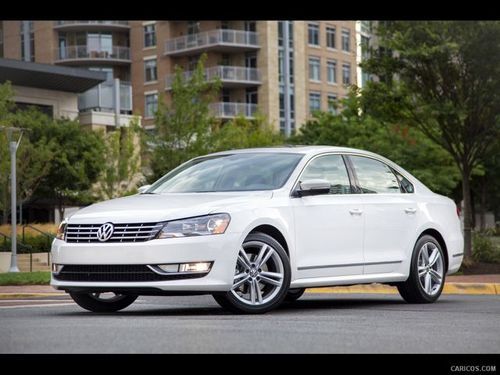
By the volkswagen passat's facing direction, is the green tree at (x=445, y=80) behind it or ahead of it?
behind

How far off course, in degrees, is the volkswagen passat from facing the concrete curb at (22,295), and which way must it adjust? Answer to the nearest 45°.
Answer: approximately 90° to its right

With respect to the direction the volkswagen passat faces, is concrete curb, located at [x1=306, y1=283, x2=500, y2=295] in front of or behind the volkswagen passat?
behind

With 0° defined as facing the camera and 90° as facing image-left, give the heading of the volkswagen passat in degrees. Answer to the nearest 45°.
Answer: approximately 45°

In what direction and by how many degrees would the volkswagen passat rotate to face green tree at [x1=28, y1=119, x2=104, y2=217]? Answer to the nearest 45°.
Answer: approximately 135° to its right

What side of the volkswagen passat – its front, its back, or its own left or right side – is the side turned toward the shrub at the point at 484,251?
back

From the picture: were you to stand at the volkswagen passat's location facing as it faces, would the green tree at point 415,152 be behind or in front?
behind

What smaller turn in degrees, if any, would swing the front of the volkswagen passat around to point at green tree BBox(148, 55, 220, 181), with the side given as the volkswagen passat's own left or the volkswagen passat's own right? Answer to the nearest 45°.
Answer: approximately 135° to the volkswagen passat's own right
